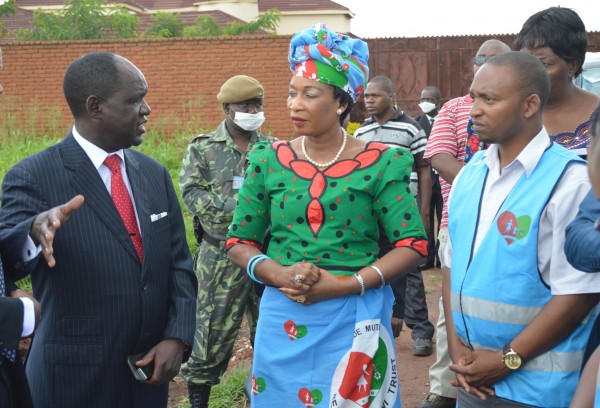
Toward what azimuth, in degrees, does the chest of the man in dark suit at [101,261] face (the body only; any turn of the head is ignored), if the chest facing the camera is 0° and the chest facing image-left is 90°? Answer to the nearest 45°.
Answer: approximately 315°

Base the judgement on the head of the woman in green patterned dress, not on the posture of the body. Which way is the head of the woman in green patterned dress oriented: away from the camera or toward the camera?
toward the camera

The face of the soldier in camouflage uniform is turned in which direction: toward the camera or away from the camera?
toward the camera

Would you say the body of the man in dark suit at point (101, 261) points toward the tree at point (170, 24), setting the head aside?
no

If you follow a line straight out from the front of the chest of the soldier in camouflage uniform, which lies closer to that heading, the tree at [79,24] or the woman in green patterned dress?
the woman in green patterned dress

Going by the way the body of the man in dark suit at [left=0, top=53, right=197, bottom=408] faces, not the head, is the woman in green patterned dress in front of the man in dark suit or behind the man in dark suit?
in front

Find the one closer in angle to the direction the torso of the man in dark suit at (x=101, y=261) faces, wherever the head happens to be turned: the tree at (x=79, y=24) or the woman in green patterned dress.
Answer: the woman in green patterned dress

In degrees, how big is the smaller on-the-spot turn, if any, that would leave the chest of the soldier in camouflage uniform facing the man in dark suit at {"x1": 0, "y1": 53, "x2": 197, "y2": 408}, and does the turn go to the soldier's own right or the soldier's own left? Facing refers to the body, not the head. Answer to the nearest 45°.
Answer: approximately 45° to the soldier's own right

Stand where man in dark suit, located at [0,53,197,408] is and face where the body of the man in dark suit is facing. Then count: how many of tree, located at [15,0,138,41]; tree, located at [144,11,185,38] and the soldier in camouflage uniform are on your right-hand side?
0

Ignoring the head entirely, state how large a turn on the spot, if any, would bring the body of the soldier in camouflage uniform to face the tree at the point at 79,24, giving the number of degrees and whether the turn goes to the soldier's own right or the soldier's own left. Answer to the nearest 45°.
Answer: approximately 135° to the soldier's own left

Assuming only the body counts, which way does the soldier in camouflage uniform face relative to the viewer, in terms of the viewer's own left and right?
facing the viewer and to the right of the viewer

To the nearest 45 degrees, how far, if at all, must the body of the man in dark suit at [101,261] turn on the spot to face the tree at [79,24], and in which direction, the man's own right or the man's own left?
approximately 135° to the man's own left

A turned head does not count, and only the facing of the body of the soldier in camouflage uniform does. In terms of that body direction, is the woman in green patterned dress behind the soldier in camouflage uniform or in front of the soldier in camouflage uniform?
in front

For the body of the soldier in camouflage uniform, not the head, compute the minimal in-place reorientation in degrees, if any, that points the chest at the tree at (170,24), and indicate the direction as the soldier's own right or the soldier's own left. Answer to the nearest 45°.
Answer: approximately 135° to the soldier's own left

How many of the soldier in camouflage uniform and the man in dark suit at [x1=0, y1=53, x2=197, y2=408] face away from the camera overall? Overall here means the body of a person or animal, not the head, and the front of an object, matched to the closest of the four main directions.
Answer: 0

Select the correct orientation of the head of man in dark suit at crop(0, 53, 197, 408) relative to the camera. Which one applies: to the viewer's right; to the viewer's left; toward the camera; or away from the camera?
to the viewer's right
